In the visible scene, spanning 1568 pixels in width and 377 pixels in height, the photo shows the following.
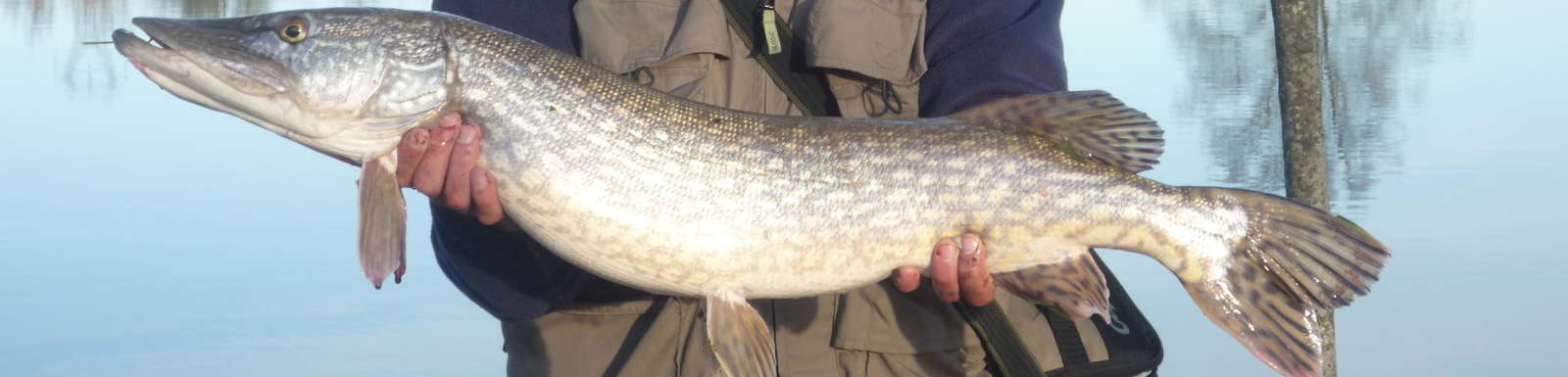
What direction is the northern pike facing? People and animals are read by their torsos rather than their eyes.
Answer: to the viewer's left

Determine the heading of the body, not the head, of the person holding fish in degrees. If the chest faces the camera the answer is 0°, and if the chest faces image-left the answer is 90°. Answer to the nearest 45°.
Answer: approximately 0°

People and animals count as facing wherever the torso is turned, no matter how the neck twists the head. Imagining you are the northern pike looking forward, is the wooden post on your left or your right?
on your right
